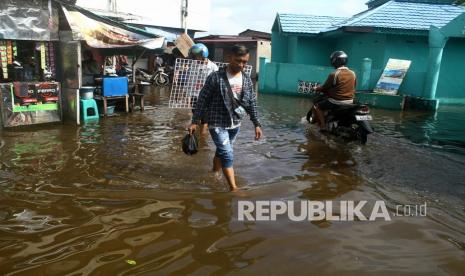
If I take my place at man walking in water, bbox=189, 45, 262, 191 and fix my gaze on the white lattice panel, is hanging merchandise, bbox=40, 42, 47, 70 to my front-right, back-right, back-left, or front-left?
front-left

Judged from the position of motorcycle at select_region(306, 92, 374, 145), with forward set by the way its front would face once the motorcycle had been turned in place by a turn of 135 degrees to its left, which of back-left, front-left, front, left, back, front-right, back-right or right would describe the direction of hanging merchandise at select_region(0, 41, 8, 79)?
right

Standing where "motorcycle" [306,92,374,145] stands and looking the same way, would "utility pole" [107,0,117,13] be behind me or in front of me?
in front

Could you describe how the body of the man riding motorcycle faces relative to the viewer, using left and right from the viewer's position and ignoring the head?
facing away from the viewer and to the left of the viewer

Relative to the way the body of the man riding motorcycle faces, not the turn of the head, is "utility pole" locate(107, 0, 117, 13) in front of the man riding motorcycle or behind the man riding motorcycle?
in front

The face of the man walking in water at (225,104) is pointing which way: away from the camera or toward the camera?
toward the camera

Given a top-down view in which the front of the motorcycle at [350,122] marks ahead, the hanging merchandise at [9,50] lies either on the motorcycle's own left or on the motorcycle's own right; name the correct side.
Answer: on the motorcycle's own left

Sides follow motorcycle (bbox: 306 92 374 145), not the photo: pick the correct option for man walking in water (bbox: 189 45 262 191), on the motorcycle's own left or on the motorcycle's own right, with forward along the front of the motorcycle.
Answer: on the motorcycle's own left

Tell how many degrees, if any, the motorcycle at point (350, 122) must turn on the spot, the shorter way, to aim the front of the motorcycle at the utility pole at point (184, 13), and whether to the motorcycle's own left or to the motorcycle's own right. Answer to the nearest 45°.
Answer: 0° — it already faces it

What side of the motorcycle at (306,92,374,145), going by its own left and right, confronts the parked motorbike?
front

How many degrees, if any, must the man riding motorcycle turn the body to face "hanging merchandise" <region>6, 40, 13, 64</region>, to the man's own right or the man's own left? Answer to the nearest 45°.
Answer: approximately 45° to the man's own left

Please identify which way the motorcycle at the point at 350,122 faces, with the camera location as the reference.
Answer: facing away from the viewer and to the left of the viewer

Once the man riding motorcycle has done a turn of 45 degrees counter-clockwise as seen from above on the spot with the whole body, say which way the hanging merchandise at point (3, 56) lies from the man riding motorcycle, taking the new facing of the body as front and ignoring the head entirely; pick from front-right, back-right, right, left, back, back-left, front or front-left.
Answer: front

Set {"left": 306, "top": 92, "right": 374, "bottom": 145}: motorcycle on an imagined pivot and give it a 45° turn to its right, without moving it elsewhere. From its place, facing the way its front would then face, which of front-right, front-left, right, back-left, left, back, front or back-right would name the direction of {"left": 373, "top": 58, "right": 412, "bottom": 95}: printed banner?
front

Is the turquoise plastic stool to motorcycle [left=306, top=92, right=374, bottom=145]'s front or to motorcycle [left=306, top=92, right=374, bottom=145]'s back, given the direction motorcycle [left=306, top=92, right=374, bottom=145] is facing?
to the front
